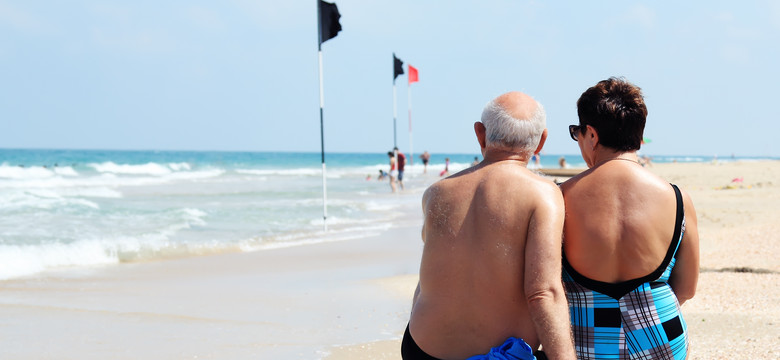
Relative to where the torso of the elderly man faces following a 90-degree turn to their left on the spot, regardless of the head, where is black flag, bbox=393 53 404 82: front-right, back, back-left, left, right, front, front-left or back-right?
right

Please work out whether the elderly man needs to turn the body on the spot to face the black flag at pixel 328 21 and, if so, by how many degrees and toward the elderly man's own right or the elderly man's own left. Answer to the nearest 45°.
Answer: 0° — they already face it

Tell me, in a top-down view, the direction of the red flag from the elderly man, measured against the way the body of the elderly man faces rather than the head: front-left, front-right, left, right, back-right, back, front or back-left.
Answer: front

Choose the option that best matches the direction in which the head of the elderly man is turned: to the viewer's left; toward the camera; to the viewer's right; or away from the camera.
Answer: away from the camera

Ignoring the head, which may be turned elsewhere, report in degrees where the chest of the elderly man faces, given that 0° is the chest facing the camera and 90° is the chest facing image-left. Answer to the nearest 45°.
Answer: approximately 180°

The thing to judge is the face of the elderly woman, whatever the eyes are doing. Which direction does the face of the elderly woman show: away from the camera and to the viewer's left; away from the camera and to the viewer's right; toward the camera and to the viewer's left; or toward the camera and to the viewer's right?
away from the camera and to the viewer's left

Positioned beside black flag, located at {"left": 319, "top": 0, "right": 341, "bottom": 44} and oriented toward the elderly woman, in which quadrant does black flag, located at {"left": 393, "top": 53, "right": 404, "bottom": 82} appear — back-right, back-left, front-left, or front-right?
back-left
